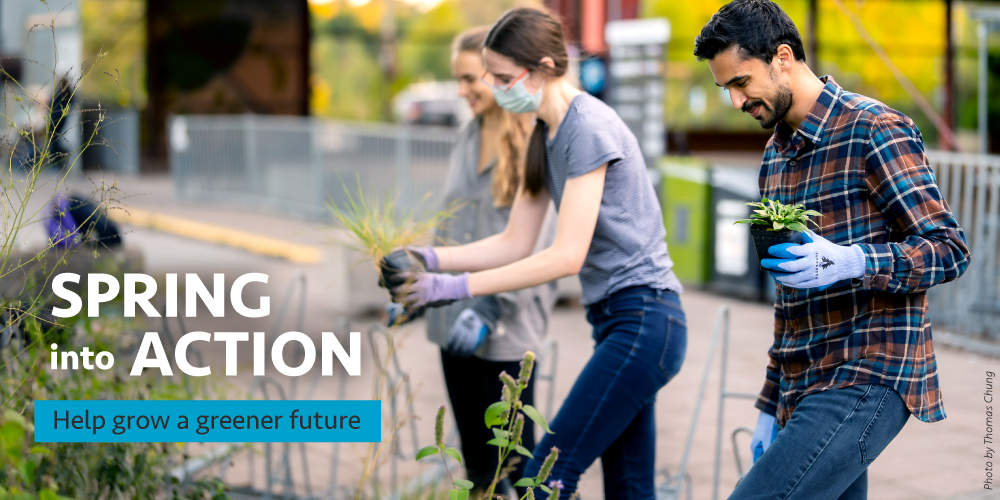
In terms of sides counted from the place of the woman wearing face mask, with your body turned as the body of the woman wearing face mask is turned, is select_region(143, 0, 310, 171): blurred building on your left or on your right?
on your right

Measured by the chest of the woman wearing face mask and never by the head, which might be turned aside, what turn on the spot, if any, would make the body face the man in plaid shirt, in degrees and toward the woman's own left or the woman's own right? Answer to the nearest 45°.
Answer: approximately 135° to the woman's own left

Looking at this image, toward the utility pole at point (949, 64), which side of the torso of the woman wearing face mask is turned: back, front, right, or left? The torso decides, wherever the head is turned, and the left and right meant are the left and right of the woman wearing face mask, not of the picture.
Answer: right

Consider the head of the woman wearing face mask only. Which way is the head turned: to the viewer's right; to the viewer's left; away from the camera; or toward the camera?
to the viewer's left

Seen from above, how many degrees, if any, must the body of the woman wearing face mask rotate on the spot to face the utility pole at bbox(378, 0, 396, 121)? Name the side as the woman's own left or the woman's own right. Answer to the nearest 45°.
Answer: approximately 90° to the woman's own right

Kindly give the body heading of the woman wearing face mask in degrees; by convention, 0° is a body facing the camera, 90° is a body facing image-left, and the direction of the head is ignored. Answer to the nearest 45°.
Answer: approximately 90°

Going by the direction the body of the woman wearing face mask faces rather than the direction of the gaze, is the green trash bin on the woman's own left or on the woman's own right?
on the woman's own right

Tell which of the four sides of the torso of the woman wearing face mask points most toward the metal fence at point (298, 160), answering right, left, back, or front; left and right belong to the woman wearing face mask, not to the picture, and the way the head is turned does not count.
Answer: right

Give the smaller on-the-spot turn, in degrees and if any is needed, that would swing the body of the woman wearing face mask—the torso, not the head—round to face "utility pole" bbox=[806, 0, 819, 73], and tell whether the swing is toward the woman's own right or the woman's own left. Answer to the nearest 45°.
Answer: approximately 90° to the woman's own right

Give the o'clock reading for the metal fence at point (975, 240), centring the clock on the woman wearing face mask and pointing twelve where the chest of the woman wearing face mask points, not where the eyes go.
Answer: The metal fence is roughly at 4 o'clock from the woman wearing face mask.

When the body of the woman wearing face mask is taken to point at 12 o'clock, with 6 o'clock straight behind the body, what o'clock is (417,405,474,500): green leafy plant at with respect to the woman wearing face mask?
The green leafy plant is roughly at 10 o'clock from the woman wearing face mask.
